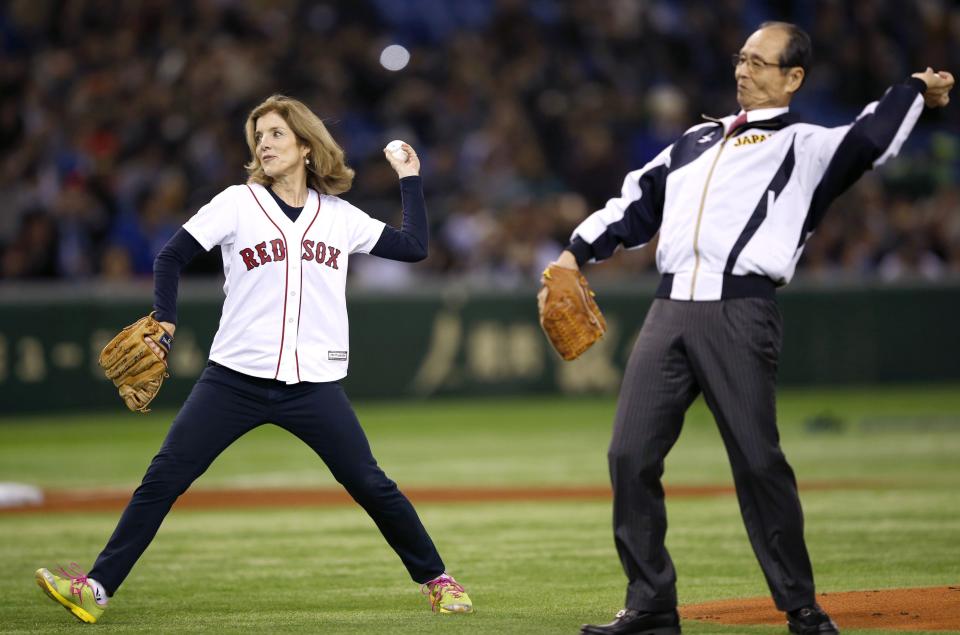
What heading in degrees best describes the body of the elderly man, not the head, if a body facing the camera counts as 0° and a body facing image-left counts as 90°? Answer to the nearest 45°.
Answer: approximately 45°

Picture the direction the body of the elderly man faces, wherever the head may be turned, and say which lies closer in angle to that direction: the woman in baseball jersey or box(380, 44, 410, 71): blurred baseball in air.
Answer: the woman in baseball jersey

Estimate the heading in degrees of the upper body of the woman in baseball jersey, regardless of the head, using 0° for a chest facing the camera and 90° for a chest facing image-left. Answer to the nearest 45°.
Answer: approximately 0°

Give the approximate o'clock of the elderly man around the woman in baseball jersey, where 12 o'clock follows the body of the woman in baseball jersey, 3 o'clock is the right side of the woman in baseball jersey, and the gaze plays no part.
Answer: The elderly man is roughly at 10 o'clock from the woman in baseball jersey.

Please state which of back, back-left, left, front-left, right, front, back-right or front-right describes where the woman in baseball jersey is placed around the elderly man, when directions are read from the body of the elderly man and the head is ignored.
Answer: front-right

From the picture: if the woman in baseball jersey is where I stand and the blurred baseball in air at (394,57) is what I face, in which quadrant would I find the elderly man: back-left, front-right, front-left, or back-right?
back-right

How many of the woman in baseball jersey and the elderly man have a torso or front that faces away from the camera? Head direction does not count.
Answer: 0

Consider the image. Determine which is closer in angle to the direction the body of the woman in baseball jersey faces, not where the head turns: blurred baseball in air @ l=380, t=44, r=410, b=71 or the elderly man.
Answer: the elderly man
